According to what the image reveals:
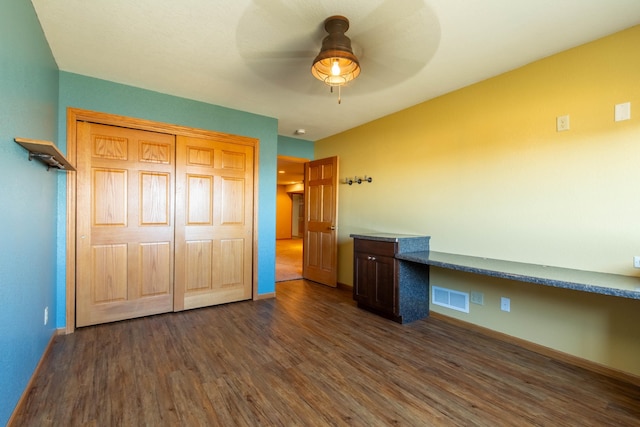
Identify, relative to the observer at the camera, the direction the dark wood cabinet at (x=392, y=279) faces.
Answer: facing the viewer and to the left of the viewer

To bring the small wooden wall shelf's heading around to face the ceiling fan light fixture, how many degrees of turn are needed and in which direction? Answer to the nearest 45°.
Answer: approximately 45° to its right

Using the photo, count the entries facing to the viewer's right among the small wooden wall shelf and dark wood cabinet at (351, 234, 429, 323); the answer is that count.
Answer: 1

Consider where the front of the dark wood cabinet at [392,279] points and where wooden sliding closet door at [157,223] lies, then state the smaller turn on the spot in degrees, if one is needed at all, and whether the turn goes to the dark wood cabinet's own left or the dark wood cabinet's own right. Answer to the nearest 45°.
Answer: approximately 45° to the dark wood cabinet's own right

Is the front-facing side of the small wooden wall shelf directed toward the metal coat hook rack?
yes

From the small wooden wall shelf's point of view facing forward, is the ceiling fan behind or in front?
in front

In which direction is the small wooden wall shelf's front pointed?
to the viewer's right

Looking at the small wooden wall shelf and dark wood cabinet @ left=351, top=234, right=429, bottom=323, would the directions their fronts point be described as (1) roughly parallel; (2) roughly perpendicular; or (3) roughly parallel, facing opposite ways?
roughly parallel, facing opposite ways

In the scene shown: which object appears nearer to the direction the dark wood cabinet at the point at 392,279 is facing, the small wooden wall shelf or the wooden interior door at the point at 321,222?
the small wooden wall shelf

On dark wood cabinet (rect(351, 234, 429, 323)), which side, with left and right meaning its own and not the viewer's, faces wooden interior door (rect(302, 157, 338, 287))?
right
